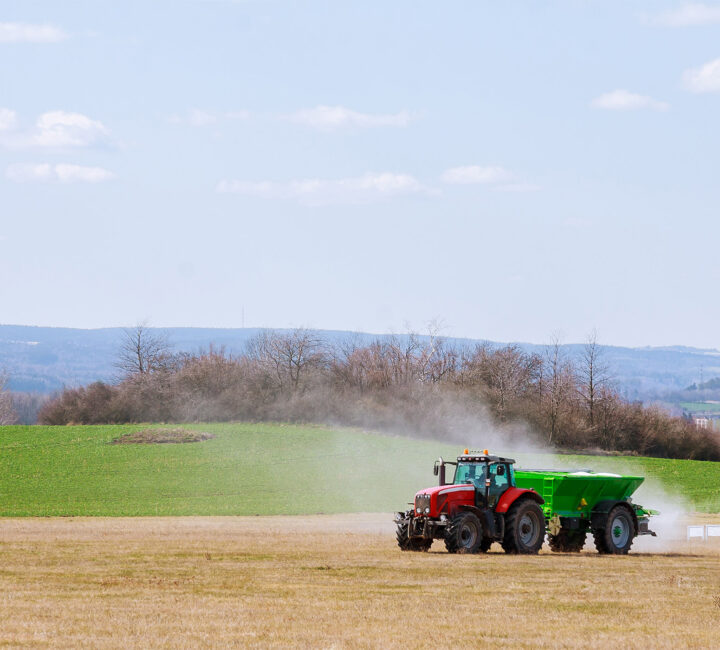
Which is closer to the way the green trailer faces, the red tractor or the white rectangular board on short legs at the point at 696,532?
the red tractor

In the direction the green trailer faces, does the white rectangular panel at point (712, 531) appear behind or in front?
behind

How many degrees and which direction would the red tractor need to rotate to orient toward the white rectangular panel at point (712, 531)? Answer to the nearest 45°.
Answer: approximately 180°

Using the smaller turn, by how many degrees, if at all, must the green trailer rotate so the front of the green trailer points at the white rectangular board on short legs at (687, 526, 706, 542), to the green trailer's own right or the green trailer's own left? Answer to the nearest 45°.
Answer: approximately 180°

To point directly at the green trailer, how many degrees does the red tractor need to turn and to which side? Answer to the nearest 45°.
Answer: approximately 180°

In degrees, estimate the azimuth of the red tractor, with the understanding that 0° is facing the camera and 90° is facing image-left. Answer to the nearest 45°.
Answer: approximately 45°

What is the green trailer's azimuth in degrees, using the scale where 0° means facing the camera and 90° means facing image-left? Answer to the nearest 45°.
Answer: approximately 45°

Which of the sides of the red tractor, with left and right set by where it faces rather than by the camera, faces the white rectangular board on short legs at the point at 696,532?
back

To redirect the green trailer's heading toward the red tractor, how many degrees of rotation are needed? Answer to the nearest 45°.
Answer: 0° — it already faces it

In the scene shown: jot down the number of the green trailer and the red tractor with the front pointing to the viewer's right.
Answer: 0
